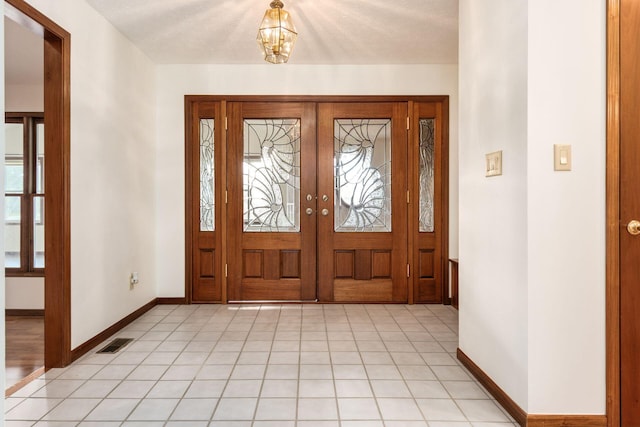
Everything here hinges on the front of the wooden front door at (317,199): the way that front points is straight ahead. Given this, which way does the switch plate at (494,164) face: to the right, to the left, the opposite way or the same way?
to the right

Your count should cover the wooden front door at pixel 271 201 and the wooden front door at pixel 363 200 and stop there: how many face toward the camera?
2

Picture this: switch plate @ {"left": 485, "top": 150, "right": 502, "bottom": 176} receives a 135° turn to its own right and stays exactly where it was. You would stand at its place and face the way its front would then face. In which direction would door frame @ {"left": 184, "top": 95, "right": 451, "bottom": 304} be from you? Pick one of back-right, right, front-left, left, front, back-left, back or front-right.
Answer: front-left

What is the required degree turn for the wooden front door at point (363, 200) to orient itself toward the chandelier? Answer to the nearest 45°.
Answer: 0° — it already faces it

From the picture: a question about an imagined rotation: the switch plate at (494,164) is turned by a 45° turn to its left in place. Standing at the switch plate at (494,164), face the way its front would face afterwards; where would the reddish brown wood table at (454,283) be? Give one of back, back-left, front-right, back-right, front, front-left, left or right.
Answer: back

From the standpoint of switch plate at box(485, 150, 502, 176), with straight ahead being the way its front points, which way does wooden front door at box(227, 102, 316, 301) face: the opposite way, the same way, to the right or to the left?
to the left

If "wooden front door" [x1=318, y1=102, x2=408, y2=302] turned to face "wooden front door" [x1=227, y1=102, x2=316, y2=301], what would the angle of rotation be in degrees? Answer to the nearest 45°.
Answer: approximately 90° to its right

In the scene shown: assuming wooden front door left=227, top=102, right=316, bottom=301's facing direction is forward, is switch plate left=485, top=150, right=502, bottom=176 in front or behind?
in front

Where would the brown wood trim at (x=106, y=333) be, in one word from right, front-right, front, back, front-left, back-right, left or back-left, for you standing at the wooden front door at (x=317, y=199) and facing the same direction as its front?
front-right

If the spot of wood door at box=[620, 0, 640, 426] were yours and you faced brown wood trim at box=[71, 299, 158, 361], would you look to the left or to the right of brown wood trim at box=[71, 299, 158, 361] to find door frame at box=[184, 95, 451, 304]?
right
